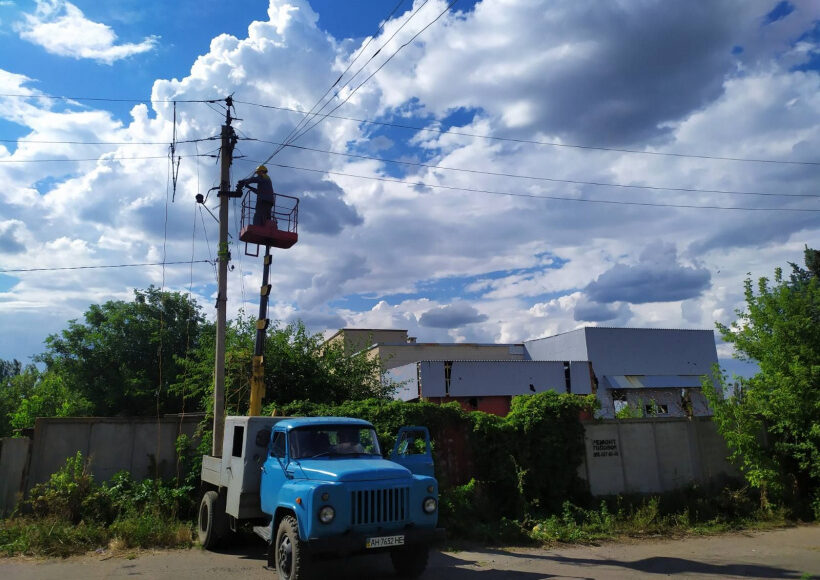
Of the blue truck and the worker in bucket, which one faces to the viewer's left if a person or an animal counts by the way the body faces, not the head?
the worker in bucket

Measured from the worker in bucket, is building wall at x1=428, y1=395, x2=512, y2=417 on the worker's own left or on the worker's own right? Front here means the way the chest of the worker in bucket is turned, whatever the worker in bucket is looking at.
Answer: on the worker's own right

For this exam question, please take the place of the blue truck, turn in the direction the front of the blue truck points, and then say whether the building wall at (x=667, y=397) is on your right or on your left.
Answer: on your left

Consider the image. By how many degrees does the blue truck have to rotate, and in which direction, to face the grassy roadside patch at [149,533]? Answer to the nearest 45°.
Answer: approximately 180°

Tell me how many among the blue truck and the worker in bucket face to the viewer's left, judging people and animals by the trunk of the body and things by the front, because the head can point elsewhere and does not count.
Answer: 1

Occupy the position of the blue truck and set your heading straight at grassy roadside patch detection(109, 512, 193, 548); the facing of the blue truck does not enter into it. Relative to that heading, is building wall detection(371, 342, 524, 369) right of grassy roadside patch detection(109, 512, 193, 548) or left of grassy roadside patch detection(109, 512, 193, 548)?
right

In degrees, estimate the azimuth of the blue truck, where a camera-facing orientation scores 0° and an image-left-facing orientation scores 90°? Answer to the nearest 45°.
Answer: approximately 315°

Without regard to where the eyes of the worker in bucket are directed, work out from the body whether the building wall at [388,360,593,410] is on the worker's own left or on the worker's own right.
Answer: on the worker's own right

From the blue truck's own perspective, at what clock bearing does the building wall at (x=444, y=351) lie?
The building wall is roughly at 8 o'clock from the blue truck.

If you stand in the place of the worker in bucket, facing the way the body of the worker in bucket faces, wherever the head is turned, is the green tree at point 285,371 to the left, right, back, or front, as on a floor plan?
right

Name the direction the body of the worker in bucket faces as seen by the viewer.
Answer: to the viewer's left
